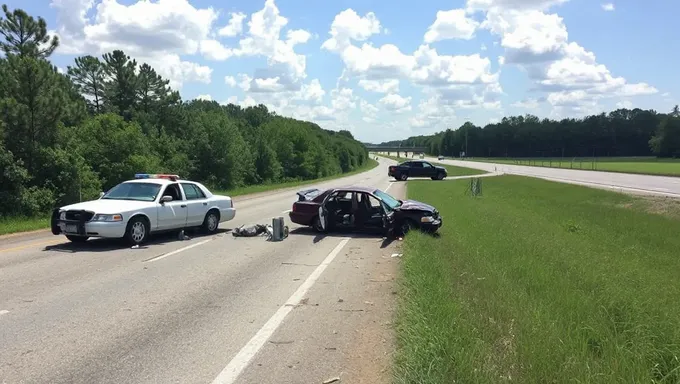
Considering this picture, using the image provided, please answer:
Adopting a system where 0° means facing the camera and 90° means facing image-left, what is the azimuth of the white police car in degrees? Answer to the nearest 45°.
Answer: approximately 45°

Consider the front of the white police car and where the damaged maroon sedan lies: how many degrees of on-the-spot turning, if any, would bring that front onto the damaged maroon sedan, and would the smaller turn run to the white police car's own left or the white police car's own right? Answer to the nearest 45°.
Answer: approximately 135° to the white police car's own left

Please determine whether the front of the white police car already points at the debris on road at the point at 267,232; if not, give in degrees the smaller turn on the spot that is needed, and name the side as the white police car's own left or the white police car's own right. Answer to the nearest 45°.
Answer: approximately 135° to the white police car's own left
